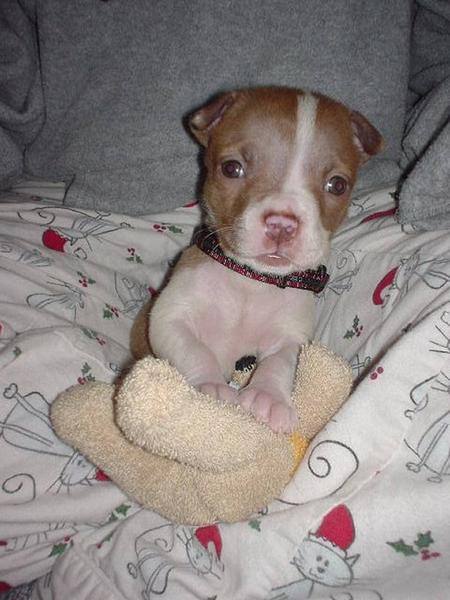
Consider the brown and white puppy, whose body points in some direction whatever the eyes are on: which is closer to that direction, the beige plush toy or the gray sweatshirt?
the beige plush toy

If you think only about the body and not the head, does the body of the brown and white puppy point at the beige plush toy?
yes

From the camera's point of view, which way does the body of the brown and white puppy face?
toward the camera
